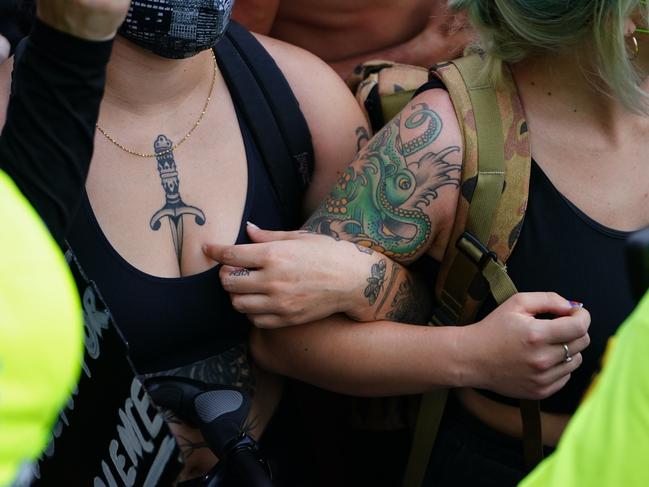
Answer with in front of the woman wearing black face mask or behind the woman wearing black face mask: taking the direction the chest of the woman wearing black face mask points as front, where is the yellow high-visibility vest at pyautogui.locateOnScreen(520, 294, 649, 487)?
in front

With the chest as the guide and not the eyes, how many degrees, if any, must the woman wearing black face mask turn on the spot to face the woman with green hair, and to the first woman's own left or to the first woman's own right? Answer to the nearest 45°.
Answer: approximately 90° to the first woman's own left

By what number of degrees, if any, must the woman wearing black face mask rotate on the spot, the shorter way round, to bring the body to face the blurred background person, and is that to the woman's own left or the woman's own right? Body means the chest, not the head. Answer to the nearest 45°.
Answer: approximately 135° to the woman's own left

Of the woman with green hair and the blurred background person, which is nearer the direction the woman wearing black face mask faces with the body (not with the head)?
the woman with green hair

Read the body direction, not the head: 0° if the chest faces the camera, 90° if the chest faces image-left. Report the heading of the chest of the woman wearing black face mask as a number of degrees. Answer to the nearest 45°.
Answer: approximately 0°
